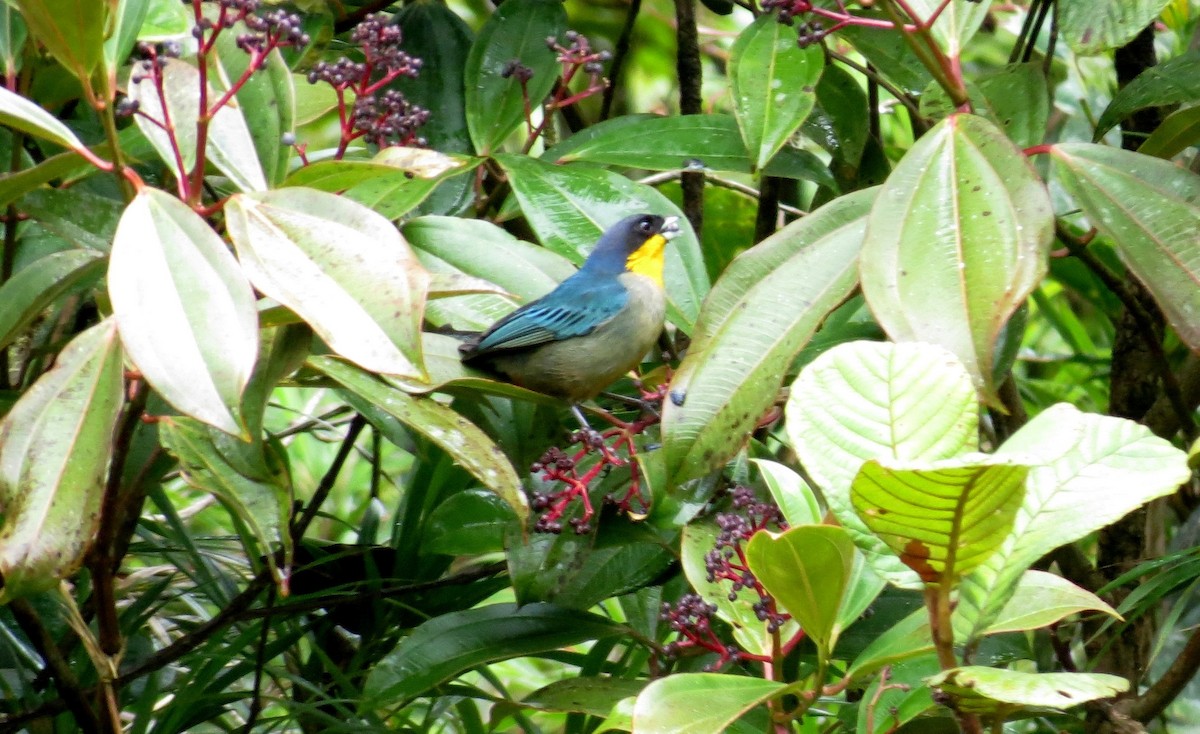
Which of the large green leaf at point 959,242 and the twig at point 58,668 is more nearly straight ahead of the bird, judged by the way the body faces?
the large green leaf

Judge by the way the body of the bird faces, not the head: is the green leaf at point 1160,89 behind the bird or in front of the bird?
in front

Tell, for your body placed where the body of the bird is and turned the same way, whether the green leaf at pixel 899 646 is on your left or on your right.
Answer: on your right

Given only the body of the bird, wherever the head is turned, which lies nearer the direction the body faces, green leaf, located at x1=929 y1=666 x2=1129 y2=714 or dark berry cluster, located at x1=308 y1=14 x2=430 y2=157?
the green leaf

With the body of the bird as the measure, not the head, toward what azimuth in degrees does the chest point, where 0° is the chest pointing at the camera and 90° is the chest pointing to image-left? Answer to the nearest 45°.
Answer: approximately 270°

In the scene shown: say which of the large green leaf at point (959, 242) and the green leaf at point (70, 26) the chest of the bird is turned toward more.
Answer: the large green leaf
